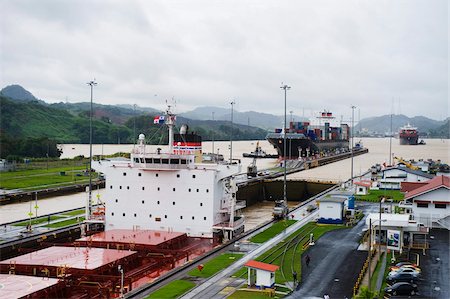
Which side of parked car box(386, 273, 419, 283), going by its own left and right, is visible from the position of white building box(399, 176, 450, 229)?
right

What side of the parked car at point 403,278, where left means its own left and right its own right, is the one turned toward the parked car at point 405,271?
right

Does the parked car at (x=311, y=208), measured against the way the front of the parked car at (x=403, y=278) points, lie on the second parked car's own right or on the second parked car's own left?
on the second parked car's own right

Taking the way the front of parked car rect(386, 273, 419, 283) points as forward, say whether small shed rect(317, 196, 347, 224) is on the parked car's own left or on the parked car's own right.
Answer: on the parked car's own right

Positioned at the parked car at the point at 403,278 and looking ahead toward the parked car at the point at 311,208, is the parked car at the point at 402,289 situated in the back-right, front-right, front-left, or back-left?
back-left

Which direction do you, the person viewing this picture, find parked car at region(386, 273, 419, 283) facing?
facing to the left of the viewer

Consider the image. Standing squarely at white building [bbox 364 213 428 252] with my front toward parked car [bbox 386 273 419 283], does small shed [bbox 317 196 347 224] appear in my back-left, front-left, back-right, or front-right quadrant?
back-right

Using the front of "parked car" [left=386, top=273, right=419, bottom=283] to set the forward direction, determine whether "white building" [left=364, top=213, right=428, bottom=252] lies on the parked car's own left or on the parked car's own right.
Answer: on the parked car's own right

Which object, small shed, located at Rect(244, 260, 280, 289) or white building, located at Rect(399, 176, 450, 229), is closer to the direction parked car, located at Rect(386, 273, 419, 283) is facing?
the small shed

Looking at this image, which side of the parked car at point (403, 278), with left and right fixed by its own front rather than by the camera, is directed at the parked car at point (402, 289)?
left
